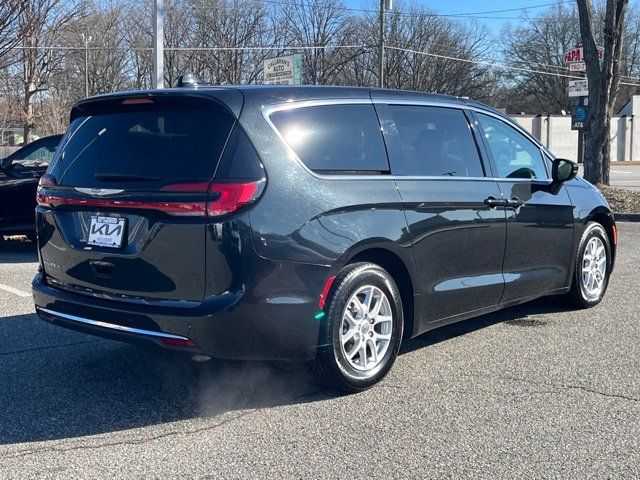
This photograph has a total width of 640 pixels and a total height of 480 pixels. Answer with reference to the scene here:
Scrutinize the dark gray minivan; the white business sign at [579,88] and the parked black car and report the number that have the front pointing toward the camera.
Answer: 1

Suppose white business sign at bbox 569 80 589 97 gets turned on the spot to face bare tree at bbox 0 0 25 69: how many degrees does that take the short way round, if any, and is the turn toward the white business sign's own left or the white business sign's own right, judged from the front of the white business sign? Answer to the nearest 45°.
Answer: approximately 45° to the white business sign's own right

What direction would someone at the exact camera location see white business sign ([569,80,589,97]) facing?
facing the viewer

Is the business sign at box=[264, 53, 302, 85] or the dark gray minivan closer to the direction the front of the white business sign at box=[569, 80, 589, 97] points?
the dark gray minivan

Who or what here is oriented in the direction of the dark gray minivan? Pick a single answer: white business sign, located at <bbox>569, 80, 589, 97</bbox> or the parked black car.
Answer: the white business sign

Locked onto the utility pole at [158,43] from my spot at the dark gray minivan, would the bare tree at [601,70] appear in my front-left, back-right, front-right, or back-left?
front-right

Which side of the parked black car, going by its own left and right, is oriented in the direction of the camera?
left

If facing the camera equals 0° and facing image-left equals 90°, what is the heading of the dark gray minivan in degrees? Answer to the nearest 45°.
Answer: approximately 225°

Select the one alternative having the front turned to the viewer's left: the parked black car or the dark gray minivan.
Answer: the parked black car

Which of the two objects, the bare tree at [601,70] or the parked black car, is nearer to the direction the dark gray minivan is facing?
the bare tree

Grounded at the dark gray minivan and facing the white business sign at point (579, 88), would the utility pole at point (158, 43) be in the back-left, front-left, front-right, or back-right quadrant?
front-left

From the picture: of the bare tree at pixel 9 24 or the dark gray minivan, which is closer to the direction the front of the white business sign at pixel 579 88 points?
the dark gray minivan
